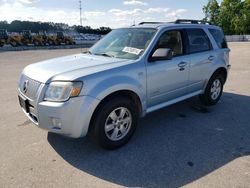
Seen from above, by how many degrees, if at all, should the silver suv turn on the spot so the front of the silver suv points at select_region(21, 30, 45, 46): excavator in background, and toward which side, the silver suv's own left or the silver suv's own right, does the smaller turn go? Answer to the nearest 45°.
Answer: approximately 135° to the silver suv's own right

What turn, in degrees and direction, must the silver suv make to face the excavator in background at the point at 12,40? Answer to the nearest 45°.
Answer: approximately 90° to its right

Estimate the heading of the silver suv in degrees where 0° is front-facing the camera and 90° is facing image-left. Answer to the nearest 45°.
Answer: approximately 45°
